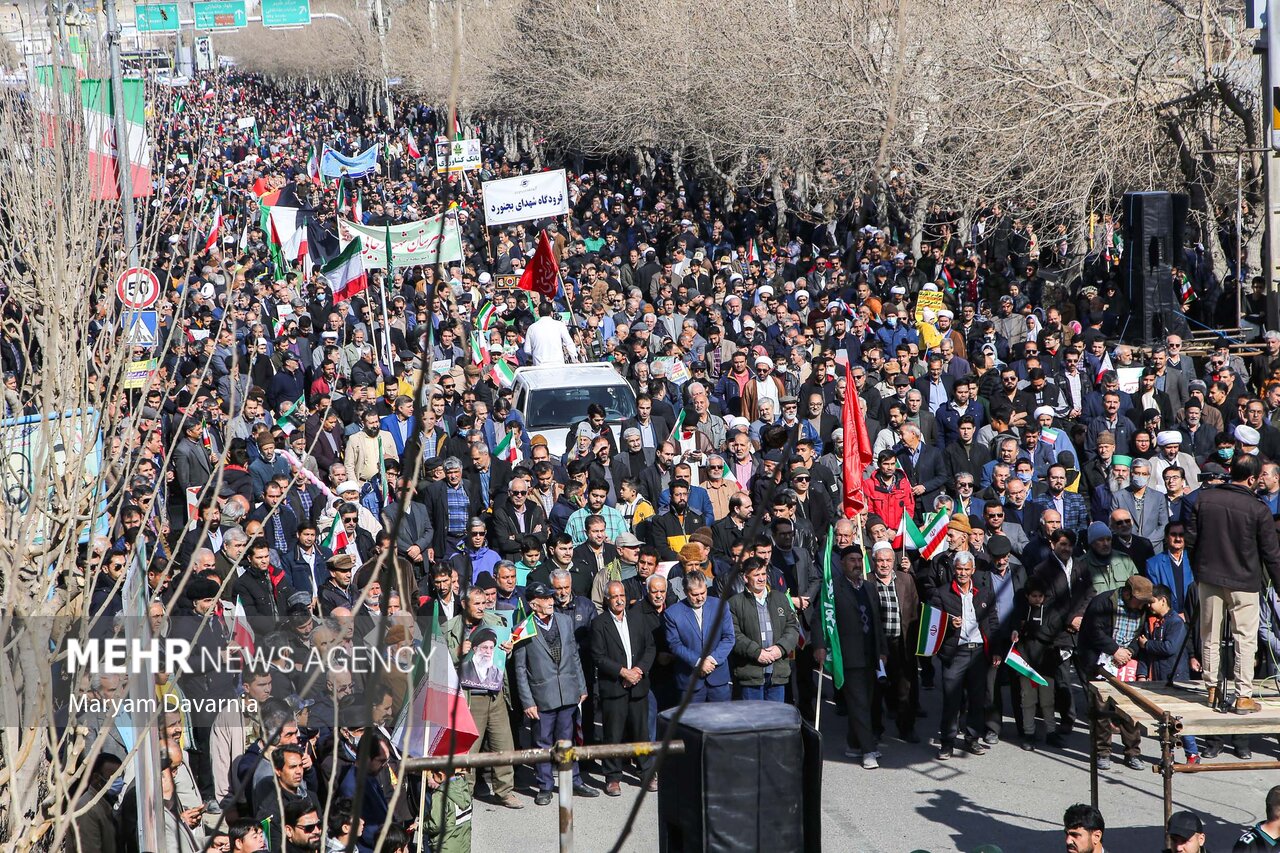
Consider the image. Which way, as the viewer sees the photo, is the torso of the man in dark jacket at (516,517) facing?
toward the camera

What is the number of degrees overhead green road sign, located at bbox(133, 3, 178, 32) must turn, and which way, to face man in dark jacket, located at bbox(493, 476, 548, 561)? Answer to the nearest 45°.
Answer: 0° — it already faces them

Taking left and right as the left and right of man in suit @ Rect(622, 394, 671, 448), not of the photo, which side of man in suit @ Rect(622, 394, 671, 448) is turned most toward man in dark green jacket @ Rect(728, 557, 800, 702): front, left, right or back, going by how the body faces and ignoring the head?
front

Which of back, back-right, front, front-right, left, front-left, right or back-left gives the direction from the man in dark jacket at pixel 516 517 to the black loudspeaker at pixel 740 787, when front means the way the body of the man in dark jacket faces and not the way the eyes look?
front

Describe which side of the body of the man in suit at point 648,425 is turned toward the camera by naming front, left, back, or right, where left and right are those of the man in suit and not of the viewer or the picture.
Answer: front

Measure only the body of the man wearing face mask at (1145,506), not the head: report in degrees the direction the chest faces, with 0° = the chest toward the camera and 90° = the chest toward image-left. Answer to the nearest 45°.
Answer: approximately 0°

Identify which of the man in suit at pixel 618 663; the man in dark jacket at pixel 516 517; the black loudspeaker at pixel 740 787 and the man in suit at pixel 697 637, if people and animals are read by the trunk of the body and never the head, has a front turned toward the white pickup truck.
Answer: the black loudspeaker

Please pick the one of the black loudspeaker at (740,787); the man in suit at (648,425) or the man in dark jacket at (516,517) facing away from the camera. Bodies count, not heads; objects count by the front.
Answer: the black loudspeaker

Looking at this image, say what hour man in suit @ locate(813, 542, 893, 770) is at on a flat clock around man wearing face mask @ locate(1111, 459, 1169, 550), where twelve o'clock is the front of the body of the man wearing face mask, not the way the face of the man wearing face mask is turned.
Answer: The man in suit is roughly at 1 o'clock from the man wearing face mask.

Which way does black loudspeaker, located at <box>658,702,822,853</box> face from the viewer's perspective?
away from the camera

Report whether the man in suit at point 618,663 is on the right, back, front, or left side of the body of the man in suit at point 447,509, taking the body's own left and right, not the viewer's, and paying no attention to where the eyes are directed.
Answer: front

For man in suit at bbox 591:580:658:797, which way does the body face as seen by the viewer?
toward the camera
